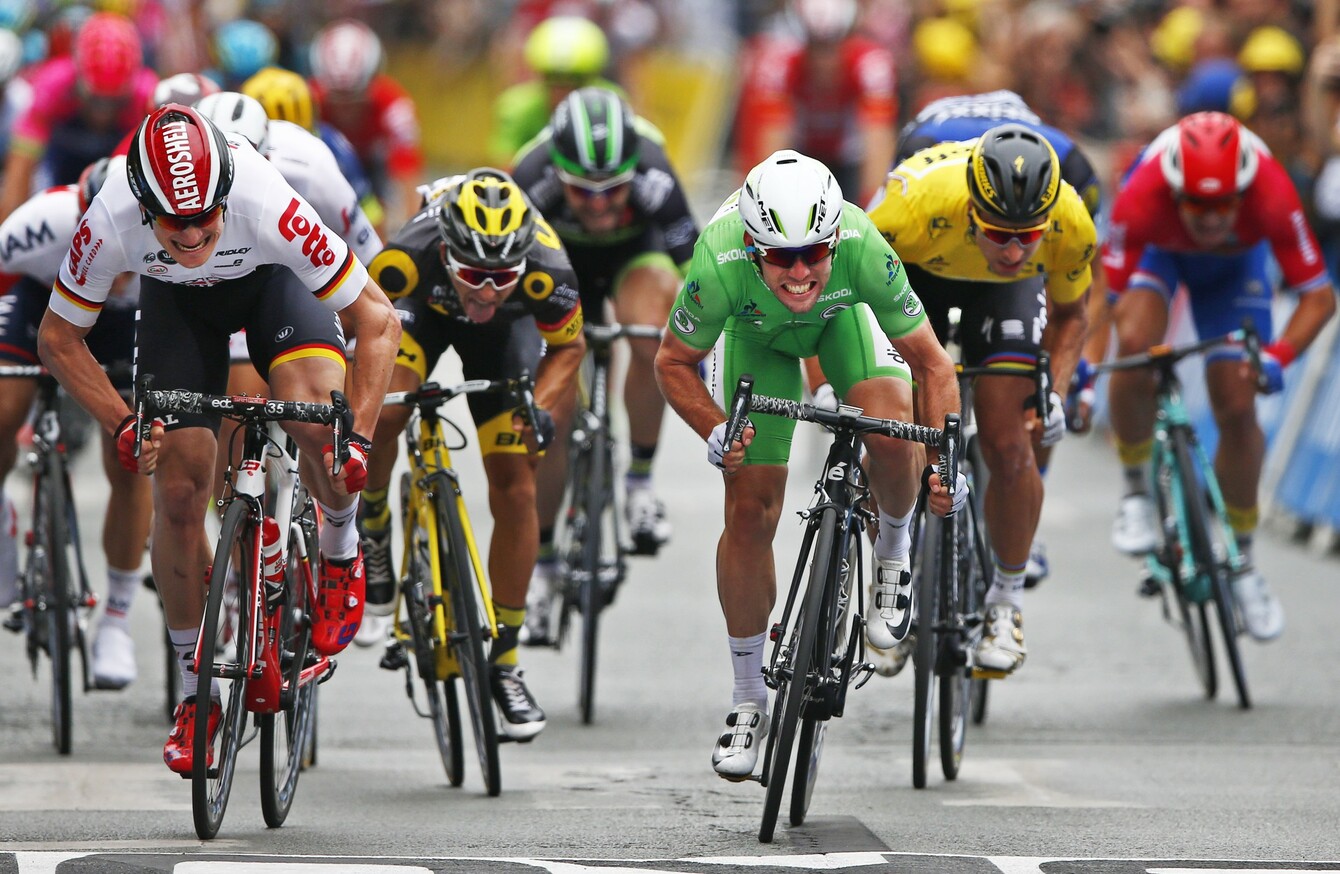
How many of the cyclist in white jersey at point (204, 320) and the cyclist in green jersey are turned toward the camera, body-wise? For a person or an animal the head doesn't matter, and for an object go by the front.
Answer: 2

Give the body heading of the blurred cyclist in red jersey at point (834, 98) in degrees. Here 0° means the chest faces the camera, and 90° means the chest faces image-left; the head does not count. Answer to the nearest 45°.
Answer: approximately 0°

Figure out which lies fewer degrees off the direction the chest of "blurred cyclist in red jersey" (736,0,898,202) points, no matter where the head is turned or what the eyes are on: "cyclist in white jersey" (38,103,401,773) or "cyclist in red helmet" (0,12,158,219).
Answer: the cyclist in white jersey
